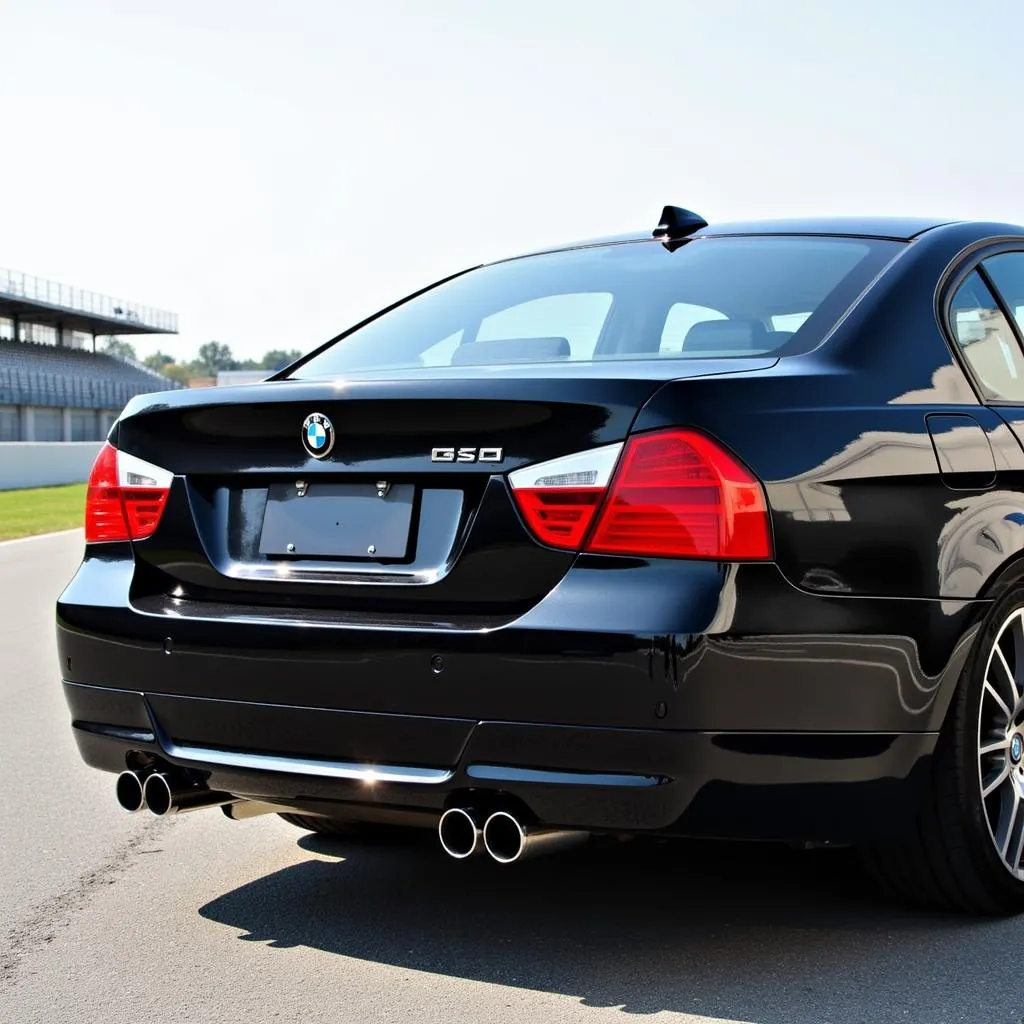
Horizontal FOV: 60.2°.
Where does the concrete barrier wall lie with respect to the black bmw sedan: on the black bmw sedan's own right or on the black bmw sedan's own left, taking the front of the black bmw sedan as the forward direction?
on the black bmw sedan's own left
